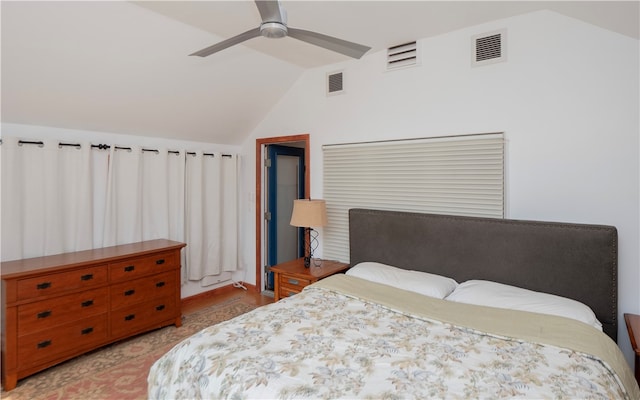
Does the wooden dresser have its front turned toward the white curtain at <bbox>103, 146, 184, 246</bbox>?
no

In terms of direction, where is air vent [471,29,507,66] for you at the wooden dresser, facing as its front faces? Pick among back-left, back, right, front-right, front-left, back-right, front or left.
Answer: front

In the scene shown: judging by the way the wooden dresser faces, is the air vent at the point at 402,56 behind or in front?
in front

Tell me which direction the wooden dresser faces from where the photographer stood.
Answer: facing the viewer and to the right of the viewer

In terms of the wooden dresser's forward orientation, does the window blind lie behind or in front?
in front

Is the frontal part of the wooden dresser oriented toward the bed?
yes

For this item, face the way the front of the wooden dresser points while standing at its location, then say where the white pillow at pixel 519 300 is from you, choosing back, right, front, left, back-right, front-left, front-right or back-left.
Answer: front

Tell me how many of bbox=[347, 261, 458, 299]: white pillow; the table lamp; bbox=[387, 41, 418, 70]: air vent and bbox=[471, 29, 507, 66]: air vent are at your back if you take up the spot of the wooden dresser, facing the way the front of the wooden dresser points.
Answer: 0

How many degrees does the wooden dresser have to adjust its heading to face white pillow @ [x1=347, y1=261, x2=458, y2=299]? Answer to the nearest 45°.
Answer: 0° — it already faces it

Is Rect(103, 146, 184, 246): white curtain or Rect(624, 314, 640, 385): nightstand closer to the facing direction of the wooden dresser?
the nightstand

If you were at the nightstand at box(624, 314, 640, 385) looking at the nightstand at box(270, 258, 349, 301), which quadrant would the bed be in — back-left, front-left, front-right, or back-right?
front-left

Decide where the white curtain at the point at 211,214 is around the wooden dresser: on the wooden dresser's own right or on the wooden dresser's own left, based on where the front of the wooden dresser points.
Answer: on the wooden dresser's own left
